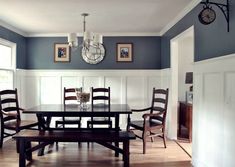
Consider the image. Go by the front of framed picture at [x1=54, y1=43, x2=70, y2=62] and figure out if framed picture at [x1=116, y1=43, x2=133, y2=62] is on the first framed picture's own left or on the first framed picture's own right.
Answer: on the first framed picture's own left

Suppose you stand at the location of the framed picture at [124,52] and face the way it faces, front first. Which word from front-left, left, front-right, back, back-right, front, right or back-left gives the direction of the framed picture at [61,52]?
right

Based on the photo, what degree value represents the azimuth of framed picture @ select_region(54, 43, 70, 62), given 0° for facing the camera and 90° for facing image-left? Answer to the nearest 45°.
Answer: approximately 0°

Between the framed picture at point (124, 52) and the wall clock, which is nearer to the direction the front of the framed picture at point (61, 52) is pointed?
the wall clock

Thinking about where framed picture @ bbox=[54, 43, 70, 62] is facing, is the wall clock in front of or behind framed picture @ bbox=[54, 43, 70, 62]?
in front

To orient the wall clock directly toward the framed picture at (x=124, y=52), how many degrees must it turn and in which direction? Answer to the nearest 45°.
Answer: approximately 135° to its right

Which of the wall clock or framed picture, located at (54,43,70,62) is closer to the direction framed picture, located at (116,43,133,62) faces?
the wall clock

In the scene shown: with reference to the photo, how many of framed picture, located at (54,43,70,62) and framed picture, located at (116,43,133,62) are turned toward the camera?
2

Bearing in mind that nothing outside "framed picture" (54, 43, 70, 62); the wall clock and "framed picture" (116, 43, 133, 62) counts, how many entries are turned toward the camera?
3
